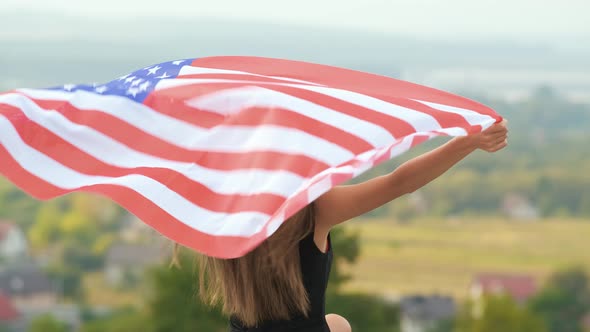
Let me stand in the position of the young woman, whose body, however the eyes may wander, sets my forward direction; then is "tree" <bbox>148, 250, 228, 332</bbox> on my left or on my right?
on my left

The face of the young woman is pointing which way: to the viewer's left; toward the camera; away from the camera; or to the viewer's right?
away from the camera

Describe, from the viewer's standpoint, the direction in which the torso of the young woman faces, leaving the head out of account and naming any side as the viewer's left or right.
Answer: facing away from the viewer and to the right of the viewer

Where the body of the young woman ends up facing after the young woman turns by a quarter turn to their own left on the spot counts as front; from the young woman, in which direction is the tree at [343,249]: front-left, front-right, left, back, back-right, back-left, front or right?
front-right
